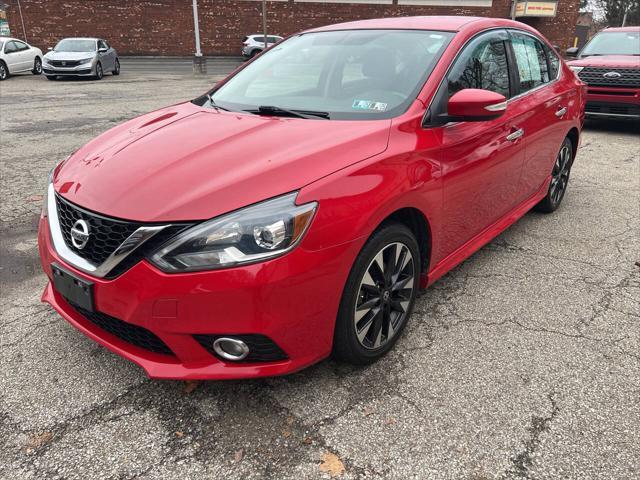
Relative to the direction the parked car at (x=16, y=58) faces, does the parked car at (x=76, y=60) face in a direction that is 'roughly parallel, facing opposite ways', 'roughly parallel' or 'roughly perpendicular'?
roughly parallel

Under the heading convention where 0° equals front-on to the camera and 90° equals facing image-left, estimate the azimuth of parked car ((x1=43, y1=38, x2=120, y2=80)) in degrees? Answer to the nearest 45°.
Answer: approximately 45°

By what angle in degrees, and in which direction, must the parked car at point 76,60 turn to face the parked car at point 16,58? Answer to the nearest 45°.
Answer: approximately 90° to its right

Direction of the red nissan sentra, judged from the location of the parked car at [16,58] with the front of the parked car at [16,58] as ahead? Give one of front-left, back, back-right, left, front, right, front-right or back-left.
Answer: front-left

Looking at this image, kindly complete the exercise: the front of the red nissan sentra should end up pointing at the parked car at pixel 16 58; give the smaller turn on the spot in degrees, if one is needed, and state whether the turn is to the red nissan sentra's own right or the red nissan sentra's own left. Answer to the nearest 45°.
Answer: approximately 90° to the red nissan sentra's own right

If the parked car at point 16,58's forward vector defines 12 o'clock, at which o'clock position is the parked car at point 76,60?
the parked car at point 76,60 is roughly at 9 o'clock from the parked car at point 16,58.

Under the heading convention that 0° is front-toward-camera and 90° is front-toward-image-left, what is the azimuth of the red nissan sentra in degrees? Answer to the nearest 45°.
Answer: approximately 45°

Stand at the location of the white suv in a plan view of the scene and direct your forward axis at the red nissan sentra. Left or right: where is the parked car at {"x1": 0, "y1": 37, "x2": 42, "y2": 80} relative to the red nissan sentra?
right

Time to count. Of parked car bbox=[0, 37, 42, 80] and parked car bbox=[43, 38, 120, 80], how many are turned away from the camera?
0

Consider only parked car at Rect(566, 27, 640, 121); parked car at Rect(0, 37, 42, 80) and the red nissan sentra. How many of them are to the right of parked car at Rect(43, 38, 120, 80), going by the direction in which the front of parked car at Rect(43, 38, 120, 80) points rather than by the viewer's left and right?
1

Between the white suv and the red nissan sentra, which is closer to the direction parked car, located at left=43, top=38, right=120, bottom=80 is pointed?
the red nissan sentra

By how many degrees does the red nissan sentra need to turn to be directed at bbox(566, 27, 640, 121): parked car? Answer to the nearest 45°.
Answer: approximately 180°

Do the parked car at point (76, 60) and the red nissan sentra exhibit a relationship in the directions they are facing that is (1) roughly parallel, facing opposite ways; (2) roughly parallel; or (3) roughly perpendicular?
roughly parallel

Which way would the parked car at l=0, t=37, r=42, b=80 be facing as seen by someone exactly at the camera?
facing the viewer and to the left of the viewer
